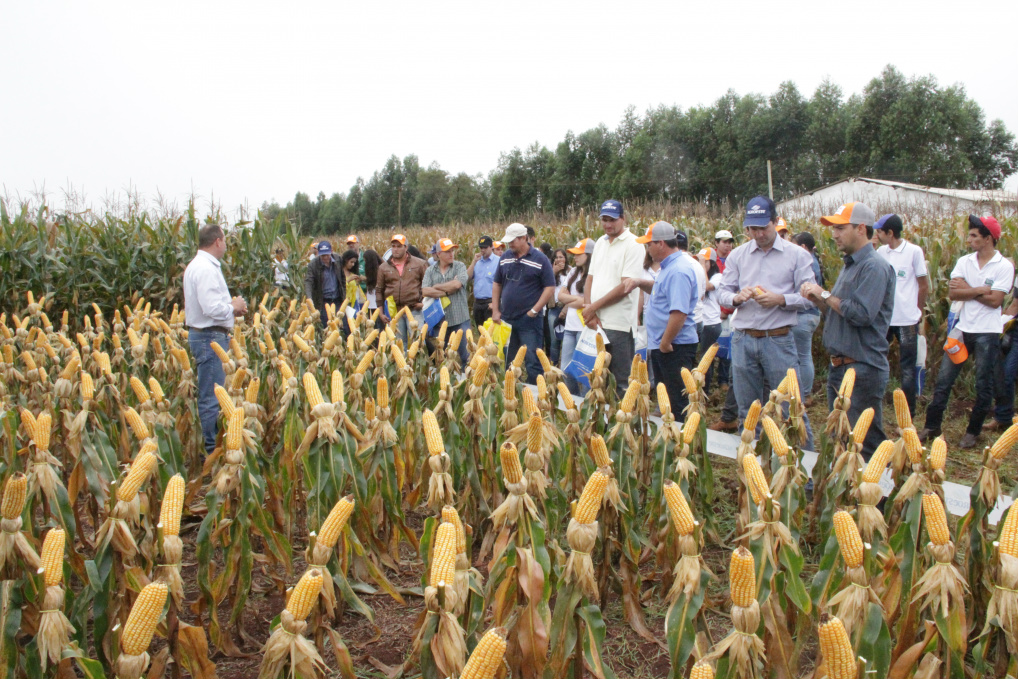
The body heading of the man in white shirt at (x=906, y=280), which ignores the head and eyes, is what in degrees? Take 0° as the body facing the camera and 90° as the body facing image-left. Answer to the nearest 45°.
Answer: approximately 45°

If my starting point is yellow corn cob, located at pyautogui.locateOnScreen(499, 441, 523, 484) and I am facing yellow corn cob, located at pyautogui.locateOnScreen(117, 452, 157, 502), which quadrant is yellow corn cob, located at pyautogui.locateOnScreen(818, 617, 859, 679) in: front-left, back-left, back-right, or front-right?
back-left

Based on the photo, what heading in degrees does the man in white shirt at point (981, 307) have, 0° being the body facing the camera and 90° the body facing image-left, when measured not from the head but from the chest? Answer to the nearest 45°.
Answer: approximately 45°

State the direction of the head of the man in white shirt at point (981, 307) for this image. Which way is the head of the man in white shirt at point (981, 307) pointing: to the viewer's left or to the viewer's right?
to the viewer's left

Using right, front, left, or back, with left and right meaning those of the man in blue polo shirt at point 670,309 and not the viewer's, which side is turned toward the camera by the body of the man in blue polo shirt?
left

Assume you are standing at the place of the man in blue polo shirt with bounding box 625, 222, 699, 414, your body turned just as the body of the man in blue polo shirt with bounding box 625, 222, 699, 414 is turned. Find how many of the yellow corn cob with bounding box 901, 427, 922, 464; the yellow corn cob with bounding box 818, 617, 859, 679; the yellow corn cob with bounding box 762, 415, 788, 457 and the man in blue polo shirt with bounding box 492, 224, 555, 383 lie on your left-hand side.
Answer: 3

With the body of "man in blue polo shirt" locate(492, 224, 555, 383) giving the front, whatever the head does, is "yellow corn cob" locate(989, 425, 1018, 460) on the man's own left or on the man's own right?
on the man's own left

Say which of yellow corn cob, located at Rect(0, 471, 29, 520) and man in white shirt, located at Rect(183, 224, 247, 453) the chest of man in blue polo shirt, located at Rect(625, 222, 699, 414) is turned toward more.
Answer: the man in white shirt
